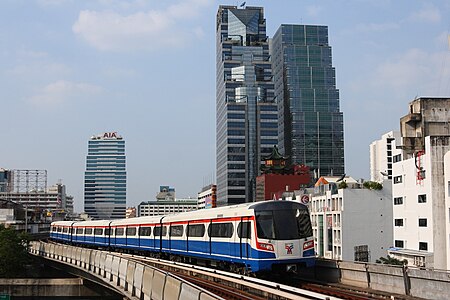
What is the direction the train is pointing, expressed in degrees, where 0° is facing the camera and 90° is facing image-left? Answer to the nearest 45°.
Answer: approximately 315°
